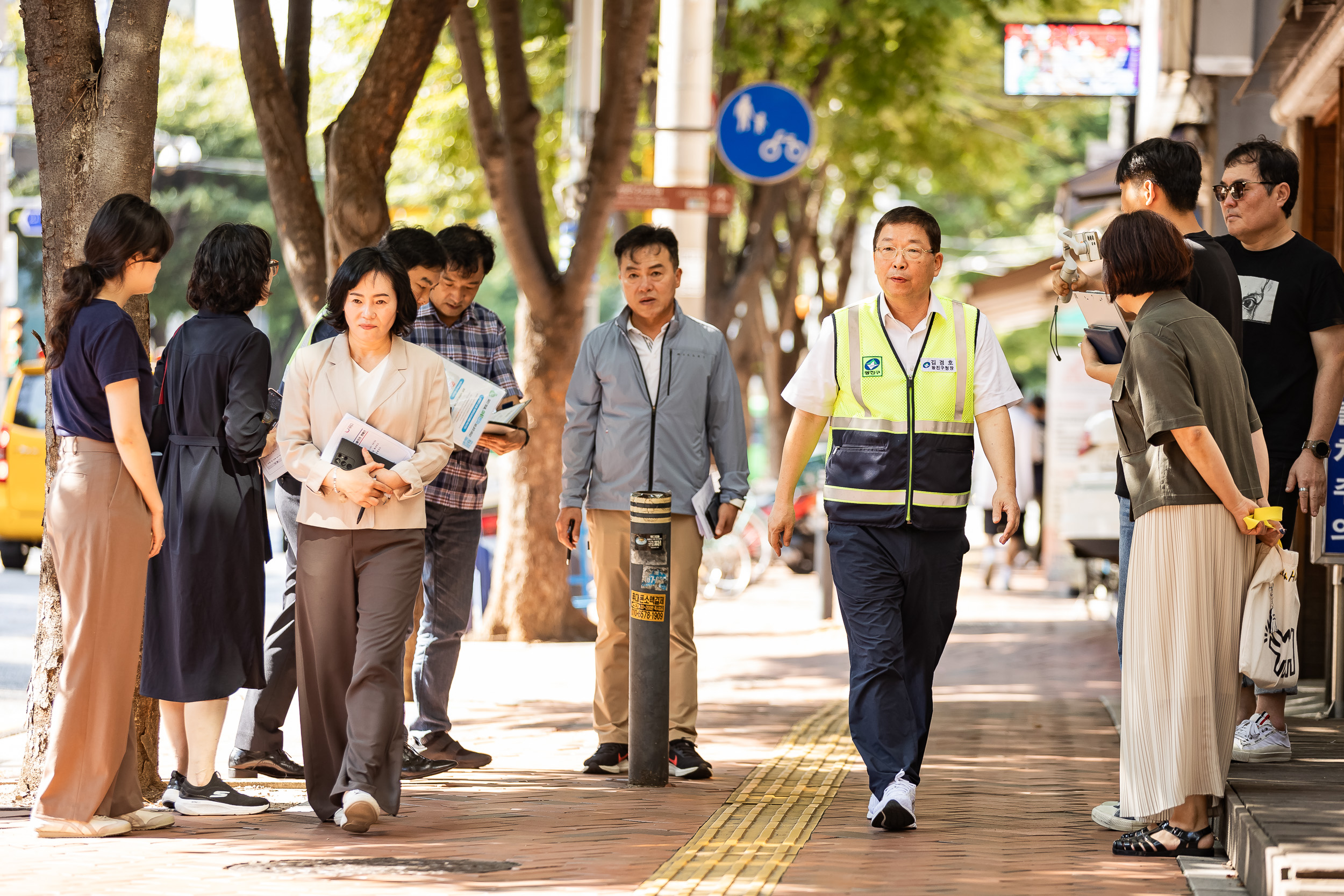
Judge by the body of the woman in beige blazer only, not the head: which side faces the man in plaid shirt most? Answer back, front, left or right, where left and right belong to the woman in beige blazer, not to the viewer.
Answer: back

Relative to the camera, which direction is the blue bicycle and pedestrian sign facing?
toward the camera

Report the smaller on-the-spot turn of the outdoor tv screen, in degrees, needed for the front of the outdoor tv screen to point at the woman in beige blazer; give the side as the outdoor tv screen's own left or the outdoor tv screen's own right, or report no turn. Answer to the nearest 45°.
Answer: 0° — it already faces them

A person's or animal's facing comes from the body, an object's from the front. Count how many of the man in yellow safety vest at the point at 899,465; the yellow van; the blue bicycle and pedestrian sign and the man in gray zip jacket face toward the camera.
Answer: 3

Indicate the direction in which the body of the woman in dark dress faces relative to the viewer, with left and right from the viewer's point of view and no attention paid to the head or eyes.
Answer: facing away from the viewer and to the right of the viewer

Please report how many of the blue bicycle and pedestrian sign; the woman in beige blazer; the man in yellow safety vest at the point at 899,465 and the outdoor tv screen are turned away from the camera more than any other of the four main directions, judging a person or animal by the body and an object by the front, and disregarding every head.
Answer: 0

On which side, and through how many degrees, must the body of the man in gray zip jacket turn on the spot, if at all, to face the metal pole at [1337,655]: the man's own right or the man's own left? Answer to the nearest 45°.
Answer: approximately 90° to the man's own left

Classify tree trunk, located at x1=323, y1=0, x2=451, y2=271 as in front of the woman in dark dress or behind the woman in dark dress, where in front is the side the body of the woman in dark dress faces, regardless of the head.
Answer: in front

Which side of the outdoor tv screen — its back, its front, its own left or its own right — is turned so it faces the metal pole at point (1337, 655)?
front

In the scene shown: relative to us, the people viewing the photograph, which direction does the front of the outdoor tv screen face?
facing the viewer

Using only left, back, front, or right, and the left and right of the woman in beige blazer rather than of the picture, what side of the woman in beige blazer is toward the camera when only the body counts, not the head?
front

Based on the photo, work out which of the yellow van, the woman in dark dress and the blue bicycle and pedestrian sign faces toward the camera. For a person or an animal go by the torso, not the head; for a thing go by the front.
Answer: the blue bicycle and pedestrian sign

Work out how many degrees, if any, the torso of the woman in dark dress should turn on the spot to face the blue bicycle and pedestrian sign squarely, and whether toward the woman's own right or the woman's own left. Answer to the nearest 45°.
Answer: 0° — they already face it

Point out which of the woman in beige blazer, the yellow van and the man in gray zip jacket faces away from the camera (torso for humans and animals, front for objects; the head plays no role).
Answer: the yellow van

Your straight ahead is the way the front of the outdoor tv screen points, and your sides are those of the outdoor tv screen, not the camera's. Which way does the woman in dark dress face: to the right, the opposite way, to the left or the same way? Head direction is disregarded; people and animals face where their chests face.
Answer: the opposite way

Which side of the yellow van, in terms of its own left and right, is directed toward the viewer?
back
